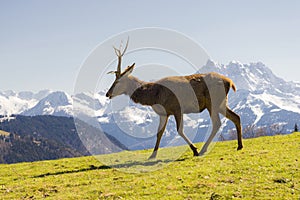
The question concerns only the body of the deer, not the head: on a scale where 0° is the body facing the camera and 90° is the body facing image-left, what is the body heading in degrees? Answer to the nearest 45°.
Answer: approximately 90°
